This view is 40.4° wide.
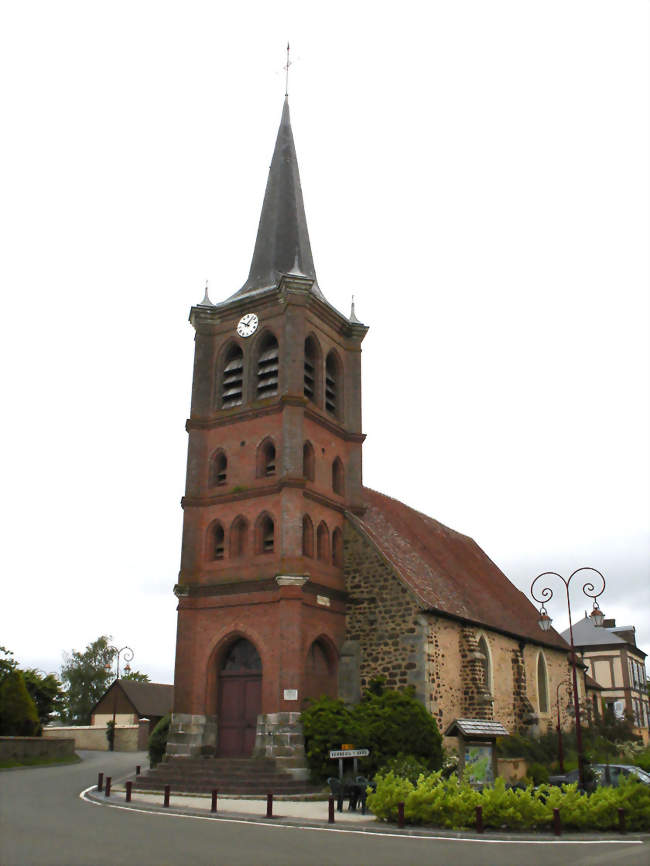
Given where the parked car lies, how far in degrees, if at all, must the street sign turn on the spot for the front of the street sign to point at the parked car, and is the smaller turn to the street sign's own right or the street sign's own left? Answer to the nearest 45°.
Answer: approximately 90° to the street sign's own left

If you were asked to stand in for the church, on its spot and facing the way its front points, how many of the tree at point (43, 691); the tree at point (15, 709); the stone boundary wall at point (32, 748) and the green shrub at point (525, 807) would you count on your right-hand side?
3

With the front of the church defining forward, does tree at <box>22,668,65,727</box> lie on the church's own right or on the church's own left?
on the church's own right

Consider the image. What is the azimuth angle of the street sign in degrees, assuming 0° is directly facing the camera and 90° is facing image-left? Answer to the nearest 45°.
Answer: approximately 0°

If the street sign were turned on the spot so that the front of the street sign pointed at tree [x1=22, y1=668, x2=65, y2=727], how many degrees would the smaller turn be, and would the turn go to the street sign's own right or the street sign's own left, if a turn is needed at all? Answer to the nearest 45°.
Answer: approximately 135° to the street sign's own right

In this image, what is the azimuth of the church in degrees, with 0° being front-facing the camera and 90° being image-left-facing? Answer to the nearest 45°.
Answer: approximately 45°

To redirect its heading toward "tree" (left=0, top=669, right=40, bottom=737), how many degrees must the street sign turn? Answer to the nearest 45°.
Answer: approximately 135° to its right

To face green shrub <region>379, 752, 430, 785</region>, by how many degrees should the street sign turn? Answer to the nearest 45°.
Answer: approximately 135° to its left

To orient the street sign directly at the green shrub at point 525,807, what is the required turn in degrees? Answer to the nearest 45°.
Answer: approximately 45° to its left

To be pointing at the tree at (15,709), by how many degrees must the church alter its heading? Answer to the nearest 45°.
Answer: approximately 90° to its right

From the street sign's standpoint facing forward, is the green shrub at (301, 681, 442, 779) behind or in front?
behind

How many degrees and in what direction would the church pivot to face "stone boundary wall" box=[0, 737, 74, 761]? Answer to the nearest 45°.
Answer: approximately 90° to its right

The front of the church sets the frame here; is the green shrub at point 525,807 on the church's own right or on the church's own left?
on the church's own left
